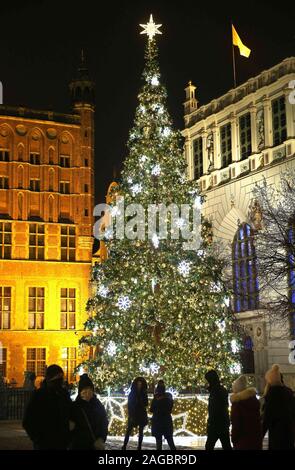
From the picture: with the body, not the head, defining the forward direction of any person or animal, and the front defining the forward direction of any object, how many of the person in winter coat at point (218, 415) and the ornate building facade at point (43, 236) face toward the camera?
1

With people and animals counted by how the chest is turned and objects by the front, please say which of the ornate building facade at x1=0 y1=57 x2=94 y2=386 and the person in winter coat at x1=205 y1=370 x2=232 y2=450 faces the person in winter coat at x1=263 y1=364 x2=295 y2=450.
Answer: the ornate building facade

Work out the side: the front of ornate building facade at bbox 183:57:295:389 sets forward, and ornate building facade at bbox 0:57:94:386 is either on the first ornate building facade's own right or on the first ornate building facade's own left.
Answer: on the first ornate building facade's own right

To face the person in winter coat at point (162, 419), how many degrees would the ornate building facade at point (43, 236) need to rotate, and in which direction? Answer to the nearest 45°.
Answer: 0° — it already faces them

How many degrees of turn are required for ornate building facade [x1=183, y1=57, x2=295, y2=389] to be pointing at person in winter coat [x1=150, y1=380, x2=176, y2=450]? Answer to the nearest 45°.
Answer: approximately 45° to its left

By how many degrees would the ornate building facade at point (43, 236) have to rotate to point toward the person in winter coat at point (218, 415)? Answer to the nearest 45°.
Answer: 0° — it already faces them

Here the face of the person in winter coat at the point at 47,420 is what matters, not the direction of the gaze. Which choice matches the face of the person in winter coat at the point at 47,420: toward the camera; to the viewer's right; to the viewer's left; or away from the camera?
away from the camera

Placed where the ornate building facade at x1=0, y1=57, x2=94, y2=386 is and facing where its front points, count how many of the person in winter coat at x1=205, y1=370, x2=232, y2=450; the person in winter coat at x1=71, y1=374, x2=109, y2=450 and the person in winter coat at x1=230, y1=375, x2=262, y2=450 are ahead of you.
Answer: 3
